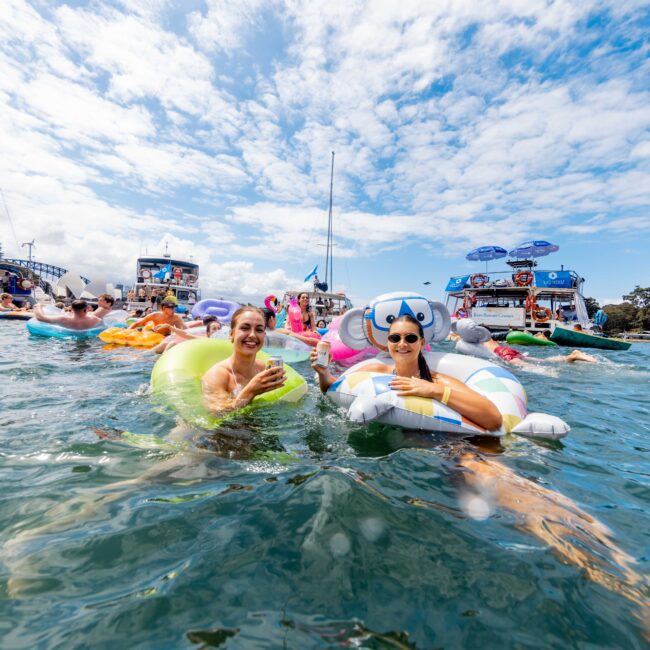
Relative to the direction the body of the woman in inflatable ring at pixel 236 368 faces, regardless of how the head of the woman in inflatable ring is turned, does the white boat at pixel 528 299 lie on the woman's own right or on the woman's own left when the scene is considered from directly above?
on the woman's own left

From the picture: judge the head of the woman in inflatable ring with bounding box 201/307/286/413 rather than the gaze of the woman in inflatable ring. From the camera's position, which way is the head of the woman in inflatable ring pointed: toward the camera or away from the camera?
toward the camera

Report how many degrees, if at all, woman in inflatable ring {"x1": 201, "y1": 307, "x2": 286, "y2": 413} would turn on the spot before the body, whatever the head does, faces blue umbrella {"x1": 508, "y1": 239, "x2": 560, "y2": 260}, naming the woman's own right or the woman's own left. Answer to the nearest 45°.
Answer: approximately 90° to the woman's own left

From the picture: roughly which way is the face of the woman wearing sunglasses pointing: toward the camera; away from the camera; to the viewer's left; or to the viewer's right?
toward the camera

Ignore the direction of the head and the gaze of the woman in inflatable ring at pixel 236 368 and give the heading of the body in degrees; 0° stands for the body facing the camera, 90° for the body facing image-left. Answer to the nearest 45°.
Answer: approximately 315°

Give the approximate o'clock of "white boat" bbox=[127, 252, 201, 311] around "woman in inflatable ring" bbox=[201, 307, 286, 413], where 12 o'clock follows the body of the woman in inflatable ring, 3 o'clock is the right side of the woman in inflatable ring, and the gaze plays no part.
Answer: The white boat is roughly at 7 o'clock from the woman in inflatable ring.

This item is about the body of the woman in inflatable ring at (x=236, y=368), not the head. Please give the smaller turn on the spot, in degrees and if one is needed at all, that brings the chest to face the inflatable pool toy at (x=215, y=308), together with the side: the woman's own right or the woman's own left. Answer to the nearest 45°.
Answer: approximately 135° to the woman's own left

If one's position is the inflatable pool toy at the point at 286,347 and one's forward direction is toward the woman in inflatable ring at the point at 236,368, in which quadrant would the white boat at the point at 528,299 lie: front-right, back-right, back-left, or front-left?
back-left

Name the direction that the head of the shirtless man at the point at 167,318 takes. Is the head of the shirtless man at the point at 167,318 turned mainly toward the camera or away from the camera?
toward the camera
